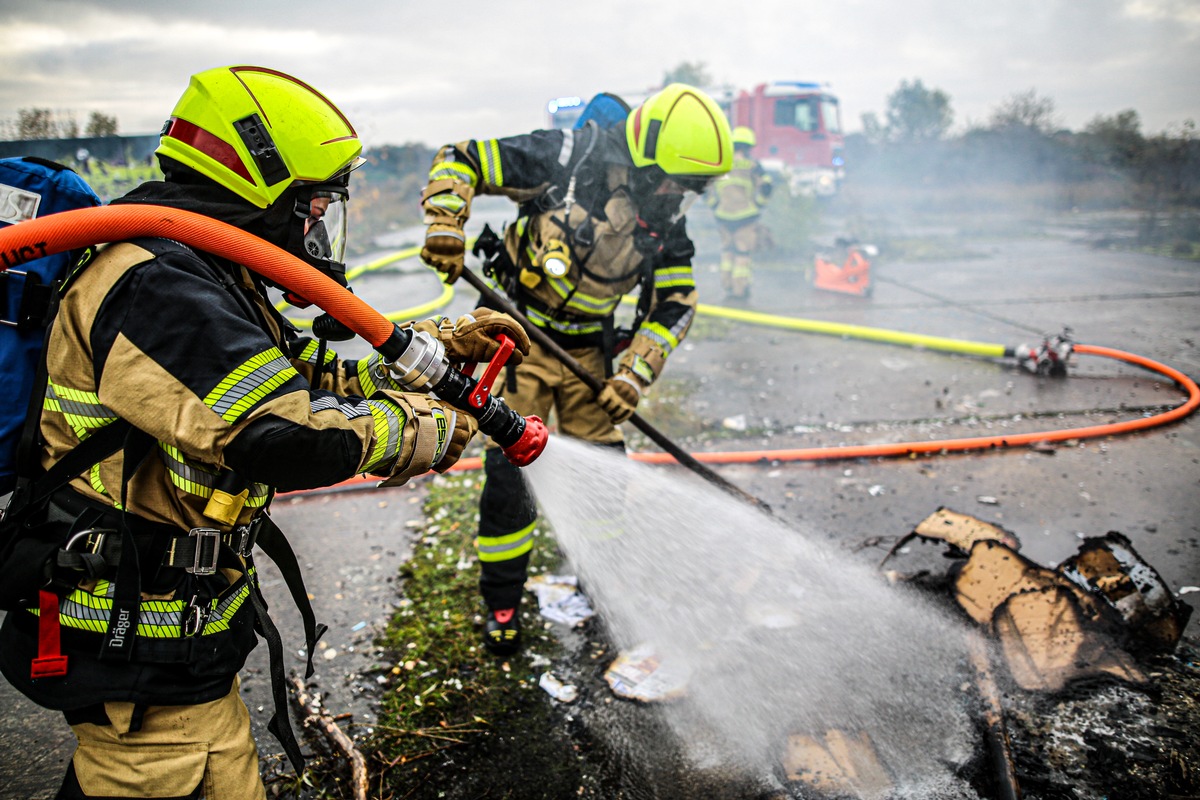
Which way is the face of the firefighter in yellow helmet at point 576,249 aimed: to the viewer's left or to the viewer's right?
to the viewer's right

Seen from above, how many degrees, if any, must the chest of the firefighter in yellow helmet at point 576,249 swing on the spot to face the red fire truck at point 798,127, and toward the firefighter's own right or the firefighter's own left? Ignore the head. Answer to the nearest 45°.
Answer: approximately 135° to the firefighter's own left

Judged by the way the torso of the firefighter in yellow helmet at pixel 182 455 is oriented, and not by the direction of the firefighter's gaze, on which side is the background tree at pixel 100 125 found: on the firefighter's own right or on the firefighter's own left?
on the firefighter's own left

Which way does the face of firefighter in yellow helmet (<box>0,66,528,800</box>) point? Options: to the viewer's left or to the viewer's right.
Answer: to the viewer's right

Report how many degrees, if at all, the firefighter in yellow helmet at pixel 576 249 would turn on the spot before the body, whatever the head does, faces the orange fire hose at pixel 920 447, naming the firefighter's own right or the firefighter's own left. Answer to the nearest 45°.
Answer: approximately 90° to the firefighter's own left

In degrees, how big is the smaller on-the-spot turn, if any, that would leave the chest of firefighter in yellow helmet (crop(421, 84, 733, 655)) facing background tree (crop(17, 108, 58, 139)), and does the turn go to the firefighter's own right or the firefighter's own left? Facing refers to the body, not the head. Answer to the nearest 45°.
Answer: approximately 180°

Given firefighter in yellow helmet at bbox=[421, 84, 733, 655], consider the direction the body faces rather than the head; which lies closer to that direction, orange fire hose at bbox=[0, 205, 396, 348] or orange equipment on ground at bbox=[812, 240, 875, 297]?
the orange fire hose

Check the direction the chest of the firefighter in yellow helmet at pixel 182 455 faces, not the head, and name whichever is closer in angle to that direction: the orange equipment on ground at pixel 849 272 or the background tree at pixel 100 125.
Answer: the orange equipment on ground

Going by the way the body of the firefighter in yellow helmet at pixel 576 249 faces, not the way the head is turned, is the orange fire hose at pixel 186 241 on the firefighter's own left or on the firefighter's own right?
on the firefighter's own right

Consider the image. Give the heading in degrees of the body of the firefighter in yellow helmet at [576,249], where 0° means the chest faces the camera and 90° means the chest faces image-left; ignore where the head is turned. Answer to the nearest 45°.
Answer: approximately 315°

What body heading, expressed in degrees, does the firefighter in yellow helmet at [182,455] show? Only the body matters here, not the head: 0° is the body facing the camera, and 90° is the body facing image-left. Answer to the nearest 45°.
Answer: approximately 270°
